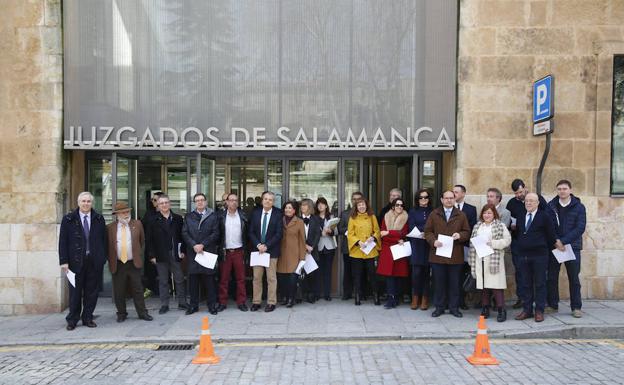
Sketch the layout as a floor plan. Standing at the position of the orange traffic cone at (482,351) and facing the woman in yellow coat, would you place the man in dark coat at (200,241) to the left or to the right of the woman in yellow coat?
left

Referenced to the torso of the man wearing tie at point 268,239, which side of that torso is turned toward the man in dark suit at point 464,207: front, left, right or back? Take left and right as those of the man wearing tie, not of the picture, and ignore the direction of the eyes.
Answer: left

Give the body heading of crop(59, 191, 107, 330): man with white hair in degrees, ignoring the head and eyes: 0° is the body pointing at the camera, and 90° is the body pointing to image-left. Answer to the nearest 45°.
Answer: approximately 0°

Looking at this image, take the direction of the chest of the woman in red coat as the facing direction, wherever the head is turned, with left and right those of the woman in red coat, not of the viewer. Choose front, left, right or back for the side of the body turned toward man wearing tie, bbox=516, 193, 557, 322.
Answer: left

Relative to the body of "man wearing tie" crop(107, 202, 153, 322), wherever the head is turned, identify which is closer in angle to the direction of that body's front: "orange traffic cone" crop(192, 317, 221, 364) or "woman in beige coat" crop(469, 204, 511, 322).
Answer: the orange traffic cone

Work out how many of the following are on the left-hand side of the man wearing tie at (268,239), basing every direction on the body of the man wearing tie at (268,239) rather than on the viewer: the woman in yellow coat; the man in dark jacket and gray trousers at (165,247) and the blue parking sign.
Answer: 2

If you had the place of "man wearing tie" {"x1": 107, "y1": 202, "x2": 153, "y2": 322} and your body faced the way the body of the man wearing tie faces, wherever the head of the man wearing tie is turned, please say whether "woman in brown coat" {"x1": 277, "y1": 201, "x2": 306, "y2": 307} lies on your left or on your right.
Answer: on your left
